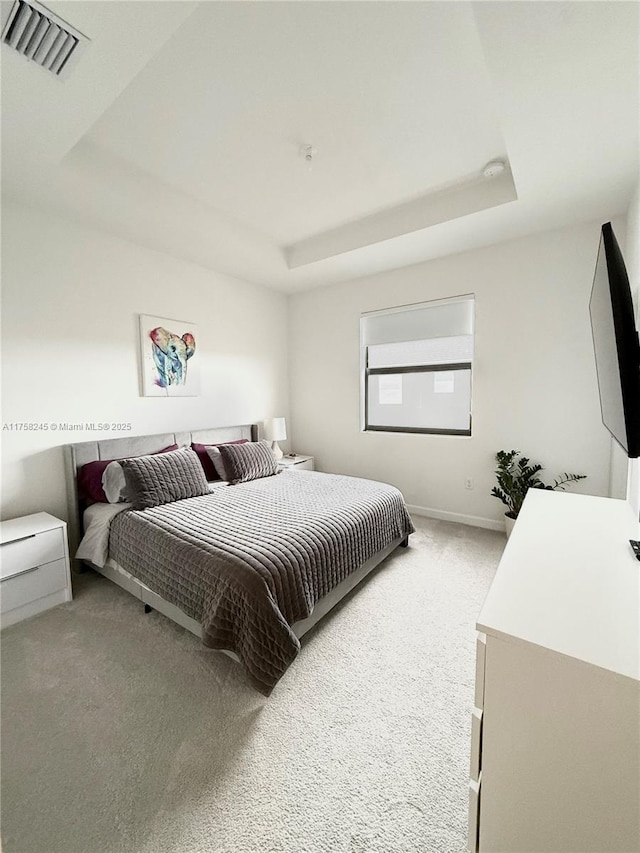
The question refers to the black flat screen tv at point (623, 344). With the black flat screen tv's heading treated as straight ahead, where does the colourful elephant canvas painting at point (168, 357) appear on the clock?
The colourful elephant canvas painting is roughly at 12 o'clock from the black flat screen tv.

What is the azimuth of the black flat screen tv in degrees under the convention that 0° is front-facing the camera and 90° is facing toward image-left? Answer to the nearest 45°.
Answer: approximately 90°

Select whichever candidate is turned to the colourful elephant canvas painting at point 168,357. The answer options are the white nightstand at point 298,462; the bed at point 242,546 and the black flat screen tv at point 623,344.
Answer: the black flat screen tv

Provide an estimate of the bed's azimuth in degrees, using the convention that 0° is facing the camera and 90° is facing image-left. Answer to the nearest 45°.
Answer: approximately 315°

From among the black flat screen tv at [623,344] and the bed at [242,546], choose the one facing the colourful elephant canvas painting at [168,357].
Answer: the black flat screen tv

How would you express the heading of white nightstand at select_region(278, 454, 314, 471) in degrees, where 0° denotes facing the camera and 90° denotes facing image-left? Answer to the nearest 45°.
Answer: approximately 315°

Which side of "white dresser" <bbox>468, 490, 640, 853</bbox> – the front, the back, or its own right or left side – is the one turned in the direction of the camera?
left

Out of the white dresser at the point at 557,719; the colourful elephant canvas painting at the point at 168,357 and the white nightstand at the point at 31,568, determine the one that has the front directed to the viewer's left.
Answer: the white dresser

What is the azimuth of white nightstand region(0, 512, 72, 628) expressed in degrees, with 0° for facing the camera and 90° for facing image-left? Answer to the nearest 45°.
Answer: approximately 315°

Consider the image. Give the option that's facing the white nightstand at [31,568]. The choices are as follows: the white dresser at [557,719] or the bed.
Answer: the white dresser

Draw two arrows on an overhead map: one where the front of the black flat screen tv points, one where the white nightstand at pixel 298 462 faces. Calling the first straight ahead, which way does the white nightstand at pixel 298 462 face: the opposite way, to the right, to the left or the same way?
the opposite way
